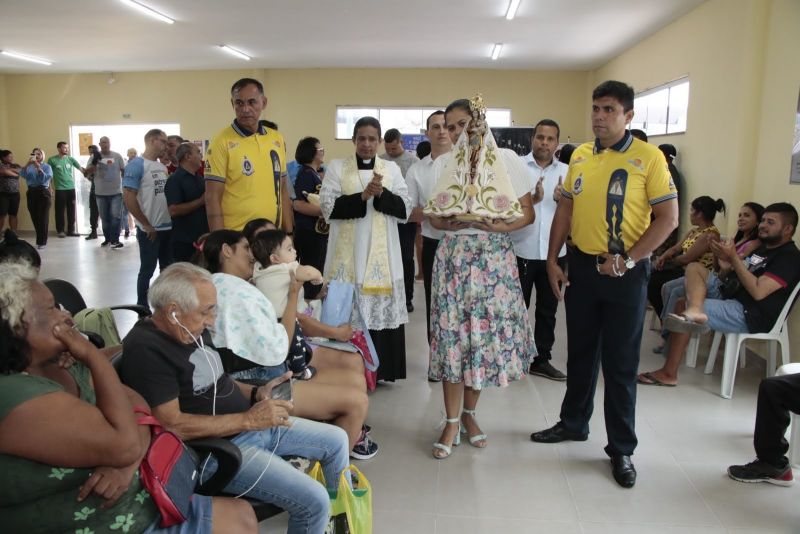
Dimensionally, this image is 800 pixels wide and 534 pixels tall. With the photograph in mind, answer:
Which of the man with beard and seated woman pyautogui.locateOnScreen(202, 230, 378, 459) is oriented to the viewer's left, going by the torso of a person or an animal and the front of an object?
the man with beard

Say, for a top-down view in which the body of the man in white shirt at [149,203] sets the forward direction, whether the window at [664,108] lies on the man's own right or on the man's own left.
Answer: on the man's own left

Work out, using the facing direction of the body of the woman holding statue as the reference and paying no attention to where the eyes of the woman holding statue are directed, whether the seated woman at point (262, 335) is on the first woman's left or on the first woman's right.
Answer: on the first woman's right

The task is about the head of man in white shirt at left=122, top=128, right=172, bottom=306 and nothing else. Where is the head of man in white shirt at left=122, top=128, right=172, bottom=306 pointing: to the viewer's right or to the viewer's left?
to the viewer's right

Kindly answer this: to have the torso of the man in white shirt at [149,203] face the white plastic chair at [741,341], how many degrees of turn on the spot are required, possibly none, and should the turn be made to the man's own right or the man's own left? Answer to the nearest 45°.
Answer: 0° — they already face it

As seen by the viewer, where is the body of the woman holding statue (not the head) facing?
toward the camera

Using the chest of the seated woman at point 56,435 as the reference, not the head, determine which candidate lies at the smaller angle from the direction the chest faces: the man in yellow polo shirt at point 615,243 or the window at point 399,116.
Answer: the man in yellow polo shirt

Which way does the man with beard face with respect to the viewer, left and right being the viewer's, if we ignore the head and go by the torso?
facing to the left of the viewer

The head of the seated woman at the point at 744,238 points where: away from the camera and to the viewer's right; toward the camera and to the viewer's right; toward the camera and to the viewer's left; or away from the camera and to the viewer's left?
toward the camera and to the viewer's left

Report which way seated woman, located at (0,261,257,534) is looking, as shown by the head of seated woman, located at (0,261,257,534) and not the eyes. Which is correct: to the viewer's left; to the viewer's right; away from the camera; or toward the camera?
to the viewer's right

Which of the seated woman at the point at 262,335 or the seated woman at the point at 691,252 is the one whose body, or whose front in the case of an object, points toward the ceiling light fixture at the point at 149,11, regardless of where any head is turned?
the seated woman at the point at 691,252
